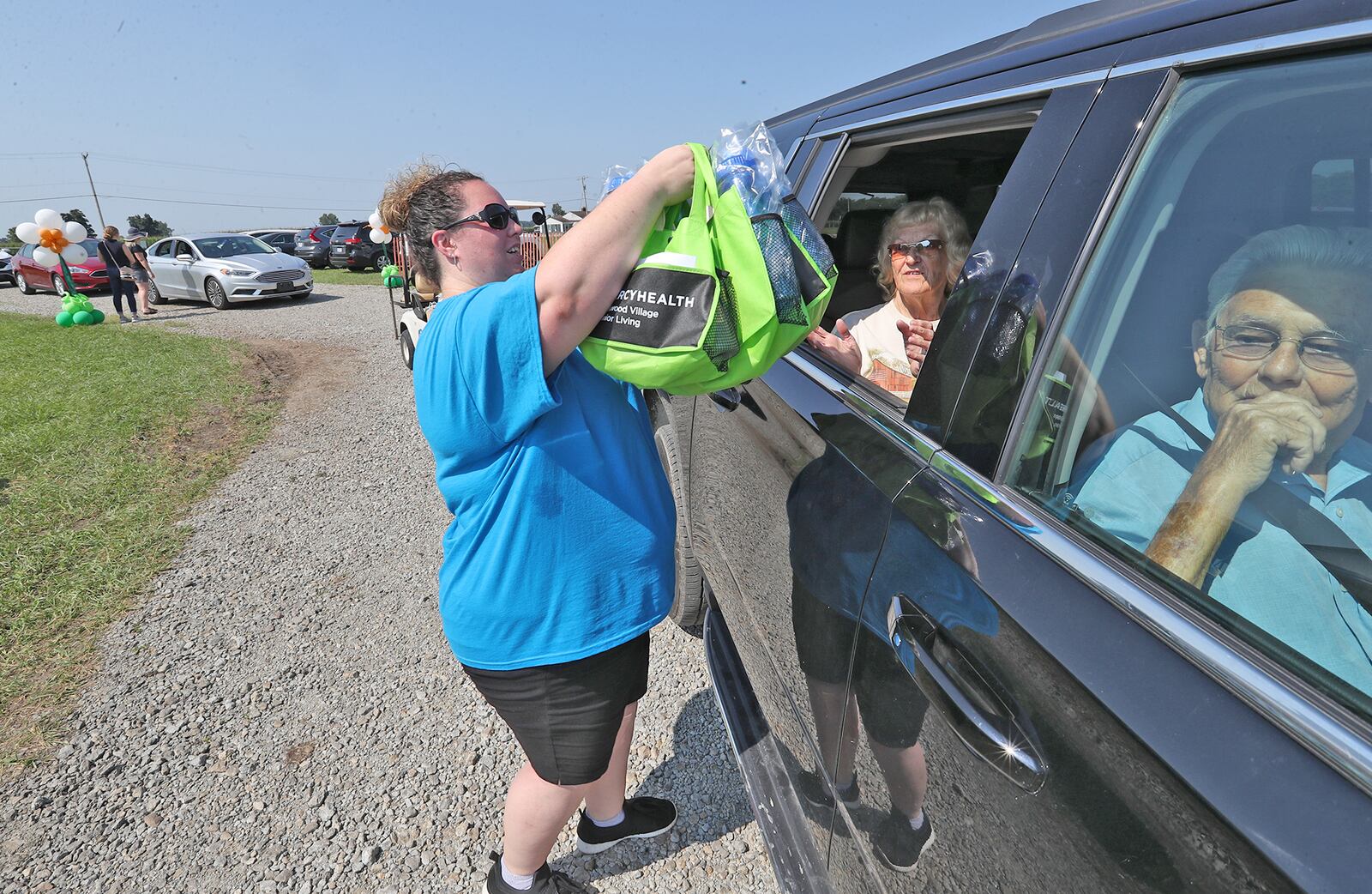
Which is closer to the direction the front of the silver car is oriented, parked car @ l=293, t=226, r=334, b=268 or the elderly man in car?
the elderly man in car

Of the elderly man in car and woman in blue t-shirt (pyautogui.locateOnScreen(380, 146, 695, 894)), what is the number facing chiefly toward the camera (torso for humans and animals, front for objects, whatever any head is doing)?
1

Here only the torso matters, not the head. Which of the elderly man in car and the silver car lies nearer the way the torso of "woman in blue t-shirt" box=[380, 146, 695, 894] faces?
the elderly man in car

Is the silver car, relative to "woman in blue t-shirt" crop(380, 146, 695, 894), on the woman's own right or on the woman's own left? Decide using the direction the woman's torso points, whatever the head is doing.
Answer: on the woman's own left

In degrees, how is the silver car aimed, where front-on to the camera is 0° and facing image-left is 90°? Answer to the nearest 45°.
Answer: approximately 315°

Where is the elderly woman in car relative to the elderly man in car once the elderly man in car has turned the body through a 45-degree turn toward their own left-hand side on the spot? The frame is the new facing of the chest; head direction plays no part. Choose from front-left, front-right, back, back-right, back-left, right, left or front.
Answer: back

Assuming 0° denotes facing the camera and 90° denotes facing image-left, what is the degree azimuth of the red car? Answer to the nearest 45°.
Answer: approximately 315°

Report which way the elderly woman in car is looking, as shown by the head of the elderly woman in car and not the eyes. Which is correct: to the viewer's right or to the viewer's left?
to the viewer's left

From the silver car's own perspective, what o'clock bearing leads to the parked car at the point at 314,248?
The parked car is roughly at 8 o'clock from the silver car.

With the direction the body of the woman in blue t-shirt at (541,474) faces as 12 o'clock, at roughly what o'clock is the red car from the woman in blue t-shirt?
The red car is roughly at 8 o'clock from the woman in blue t-shirt.
